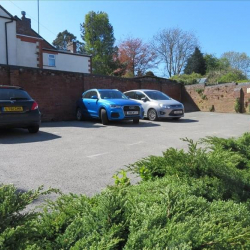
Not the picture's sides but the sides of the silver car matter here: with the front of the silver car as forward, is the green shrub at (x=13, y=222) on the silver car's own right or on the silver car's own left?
on the silver car's own right

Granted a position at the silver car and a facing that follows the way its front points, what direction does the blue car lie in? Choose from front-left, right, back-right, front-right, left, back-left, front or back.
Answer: right

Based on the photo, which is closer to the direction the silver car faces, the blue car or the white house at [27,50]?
the blue car

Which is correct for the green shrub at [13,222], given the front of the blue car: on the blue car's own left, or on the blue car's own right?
on the blue car's own right

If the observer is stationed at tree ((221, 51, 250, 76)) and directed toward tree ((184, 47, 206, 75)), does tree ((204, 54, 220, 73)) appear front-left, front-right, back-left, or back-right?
front-right

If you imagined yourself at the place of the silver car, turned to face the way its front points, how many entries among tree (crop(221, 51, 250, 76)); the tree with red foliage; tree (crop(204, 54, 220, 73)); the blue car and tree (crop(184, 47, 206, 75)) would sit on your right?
1

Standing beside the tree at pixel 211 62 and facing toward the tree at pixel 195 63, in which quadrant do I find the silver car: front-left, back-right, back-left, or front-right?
front-left

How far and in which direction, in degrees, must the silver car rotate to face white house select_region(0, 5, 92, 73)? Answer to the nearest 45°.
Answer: approximately 180°

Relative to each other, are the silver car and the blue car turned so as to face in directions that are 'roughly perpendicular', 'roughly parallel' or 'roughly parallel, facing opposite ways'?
roughly parallel

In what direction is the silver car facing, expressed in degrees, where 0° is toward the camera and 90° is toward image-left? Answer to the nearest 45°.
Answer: approximately 315°

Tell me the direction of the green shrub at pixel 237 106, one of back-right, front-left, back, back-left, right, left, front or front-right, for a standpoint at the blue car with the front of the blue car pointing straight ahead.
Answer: left

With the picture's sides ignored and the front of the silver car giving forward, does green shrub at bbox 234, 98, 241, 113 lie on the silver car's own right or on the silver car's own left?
on the silver car's own left

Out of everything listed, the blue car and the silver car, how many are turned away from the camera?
0
